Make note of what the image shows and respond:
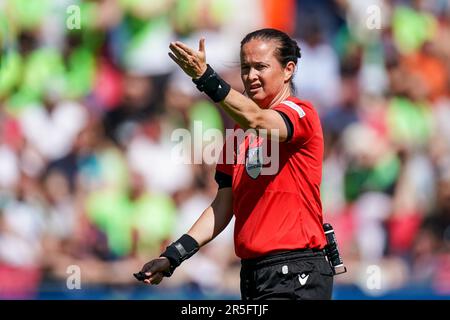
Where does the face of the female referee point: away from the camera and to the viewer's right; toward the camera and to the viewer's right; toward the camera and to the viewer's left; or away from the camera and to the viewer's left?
toward the camera and to the viewer's left

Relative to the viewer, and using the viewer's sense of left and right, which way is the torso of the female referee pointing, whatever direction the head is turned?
facing the viewer and to the left of the viewer
